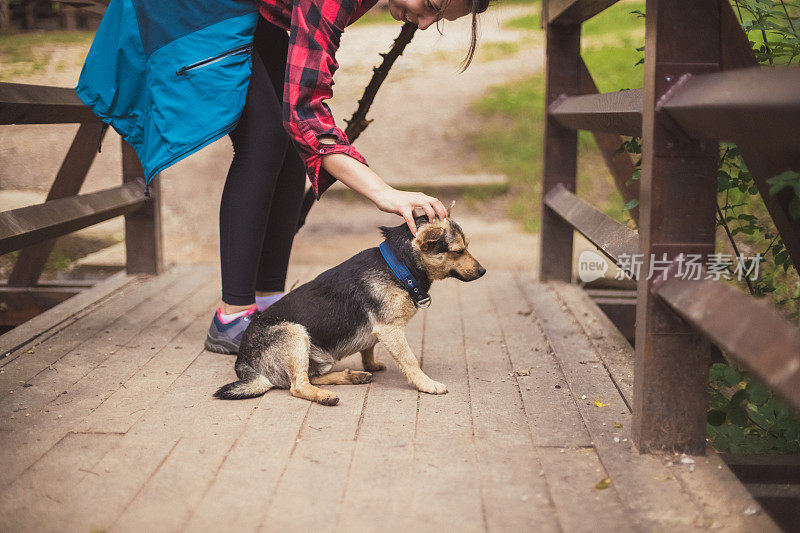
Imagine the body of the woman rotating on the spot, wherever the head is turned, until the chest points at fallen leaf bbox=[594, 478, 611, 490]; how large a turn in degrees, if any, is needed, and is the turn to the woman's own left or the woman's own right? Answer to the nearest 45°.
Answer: approximately 45° to the woman's own right

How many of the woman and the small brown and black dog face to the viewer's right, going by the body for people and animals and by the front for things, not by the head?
2

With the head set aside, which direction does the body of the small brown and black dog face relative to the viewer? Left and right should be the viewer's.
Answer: facing to the right of the viewer

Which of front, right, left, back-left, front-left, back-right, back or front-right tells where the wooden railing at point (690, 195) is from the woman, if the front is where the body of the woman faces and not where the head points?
front-right

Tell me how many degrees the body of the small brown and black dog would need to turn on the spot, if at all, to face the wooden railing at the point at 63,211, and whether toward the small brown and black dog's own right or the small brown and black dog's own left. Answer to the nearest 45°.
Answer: approximately 135° to the small brown and black dog's own left

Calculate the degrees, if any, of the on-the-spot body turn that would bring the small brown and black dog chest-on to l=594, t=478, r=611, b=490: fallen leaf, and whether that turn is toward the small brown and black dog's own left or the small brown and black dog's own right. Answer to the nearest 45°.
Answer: approximately 45° to the small brown and black dog's own right

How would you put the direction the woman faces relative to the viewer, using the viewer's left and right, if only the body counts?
facing to the right of the viewer
